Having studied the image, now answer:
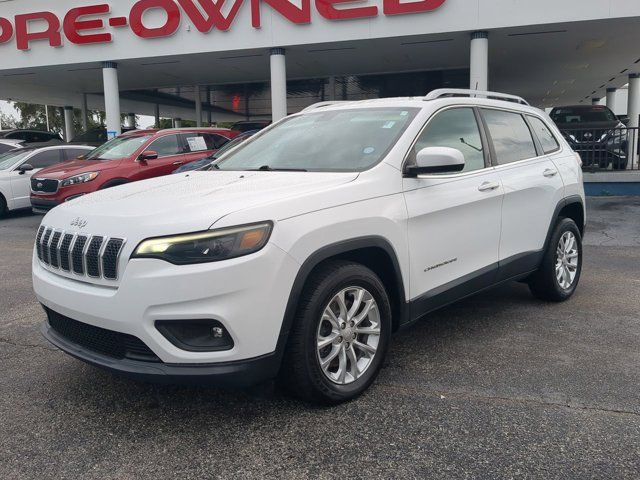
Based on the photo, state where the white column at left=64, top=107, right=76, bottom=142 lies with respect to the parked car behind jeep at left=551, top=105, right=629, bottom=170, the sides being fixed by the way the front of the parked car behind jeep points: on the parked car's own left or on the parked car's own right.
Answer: on the parked car's own right

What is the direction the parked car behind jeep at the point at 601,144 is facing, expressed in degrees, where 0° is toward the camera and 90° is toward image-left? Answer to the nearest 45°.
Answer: approximately 0°

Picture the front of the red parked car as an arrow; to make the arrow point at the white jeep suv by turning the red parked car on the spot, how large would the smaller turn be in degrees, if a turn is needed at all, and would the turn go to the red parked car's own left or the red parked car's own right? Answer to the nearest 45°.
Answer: approximately 45° to the red parked car's own left

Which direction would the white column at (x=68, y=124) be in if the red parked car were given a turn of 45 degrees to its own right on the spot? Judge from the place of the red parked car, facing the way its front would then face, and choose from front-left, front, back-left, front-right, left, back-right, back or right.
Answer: right

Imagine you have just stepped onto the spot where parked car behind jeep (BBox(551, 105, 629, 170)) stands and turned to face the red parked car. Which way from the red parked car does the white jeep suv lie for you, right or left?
left

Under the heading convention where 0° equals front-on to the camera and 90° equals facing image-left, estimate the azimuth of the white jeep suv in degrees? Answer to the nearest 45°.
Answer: approximately 45°

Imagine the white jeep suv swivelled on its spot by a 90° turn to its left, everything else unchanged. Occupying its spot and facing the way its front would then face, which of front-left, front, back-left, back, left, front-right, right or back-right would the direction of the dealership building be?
back-left
